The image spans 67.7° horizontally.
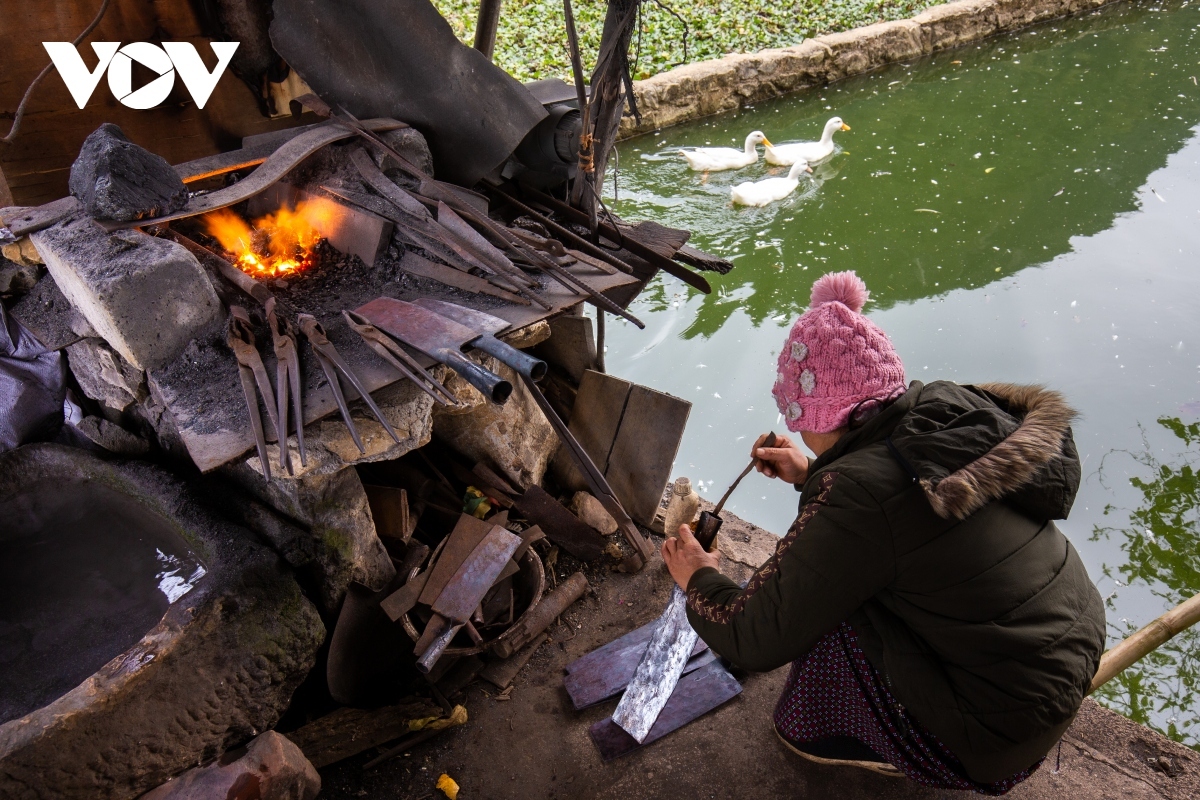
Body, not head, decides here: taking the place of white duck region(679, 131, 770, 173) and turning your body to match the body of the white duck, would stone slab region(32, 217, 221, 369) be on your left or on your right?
on your right

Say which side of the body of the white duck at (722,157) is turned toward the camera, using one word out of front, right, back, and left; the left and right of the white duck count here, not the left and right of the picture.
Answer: right

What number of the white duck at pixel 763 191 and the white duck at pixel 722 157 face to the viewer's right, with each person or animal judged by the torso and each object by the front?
2

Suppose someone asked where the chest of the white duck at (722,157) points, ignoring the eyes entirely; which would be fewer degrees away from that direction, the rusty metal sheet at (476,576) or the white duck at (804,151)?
the white duck

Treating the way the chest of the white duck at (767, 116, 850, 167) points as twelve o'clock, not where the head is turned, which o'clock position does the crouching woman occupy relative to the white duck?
The crouching woman is roughly at 3 o'clock from the white duck.

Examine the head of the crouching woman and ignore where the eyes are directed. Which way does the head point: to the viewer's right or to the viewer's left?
to the viewer's left

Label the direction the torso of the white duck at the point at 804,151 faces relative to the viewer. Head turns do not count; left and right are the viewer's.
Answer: facing to the right of the viewer

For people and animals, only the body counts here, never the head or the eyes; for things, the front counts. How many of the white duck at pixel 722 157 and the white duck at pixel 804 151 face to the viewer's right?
2

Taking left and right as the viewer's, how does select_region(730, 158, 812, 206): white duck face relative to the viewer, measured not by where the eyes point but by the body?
facing to the right of the viewer
